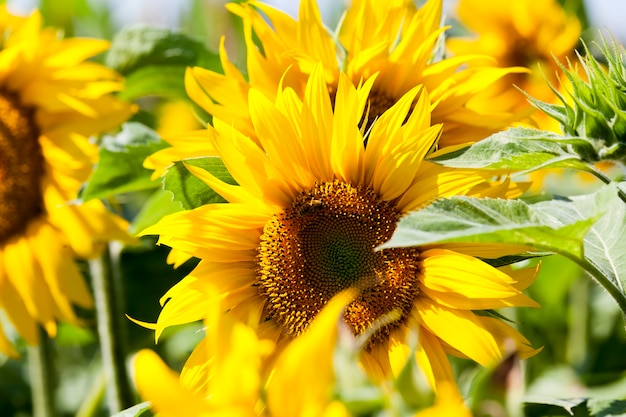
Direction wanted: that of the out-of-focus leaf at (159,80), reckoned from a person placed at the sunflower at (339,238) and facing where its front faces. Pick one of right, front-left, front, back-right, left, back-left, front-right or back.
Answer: back-right

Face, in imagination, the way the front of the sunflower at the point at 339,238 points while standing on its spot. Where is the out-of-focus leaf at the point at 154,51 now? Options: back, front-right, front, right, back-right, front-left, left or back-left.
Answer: back-right

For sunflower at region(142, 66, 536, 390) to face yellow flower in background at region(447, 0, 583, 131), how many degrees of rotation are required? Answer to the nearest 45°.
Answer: approximately 180°

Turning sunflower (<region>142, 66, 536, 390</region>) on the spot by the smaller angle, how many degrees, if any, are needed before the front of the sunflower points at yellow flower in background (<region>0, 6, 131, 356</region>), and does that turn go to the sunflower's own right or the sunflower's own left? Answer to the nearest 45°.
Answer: approximately 135° to the sunflower's own right

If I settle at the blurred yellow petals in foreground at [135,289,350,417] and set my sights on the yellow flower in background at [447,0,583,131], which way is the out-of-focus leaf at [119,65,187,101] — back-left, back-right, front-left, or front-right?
front-left

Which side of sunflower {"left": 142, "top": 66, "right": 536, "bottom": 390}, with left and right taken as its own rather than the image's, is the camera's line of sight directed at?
front
